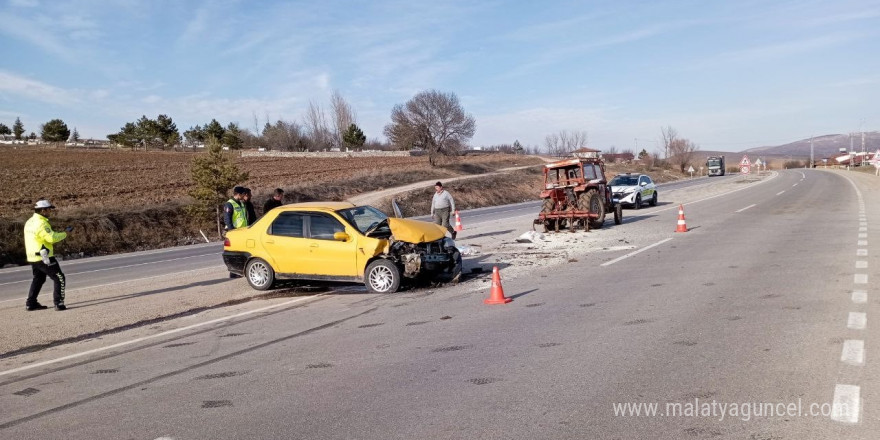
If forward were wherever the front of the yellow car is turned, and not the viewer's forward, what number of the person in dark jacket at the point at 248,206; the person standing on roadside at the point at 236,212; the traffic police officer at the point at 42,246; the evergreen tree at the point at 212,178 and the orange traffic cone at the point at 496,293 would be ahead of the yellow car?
1

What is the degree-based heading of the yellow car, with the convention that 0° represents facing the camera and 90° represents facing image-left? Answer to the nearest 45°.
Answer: approximately 315°

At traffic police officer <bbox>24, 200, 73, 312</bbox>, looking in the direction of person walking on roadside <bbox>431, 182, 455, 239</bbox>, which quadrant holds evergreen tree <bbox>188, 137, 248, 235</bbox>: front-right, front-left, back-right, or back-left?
front-left

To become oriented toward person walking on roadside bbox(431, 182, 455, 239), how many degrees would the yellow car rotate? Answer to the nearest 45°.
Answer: approximately 90° to its left

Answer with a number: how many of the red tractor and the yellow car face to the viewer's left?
0

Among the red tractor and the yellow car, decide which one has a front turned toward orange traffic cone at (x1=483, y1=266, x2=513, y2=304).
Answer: the yellow car

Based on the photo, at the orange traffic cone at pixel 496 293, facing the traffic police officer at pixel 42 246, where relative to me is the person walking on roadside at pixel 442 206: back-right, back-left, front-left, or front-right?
front-right

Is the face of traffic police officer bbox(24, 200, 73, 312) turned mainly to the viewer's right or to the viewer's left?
to the viewer's right
